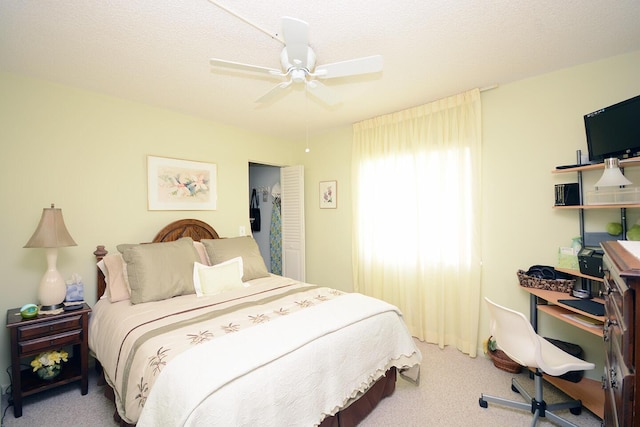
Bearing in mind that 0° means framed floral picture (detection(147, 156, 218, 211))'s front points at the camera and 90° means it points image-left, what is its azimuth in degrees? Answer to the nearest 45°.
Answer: approximately 315°

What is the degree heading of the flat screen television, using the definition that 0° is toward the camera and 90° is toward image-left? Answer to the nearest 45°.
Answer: approximately 45°

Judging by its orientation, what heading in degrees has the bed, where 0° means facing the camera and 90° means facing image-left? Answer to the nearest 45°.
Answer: approximately 315°

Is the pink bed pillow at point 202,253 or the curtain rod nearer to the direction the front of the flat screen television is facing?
the pink bed pillow

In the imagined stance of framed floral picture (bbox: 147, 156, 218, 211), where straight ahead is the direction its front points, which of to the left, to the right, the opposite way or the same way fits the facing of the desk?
to the right

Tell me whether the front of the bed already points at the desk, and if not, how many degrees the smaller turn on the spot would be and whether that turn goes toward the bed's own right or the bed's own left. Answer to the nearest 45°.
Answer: approximately 45° to the bed's own left

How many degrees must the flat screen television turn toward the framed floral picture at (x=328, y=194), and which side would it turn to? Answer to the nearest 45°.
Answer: approximately 45° to its right

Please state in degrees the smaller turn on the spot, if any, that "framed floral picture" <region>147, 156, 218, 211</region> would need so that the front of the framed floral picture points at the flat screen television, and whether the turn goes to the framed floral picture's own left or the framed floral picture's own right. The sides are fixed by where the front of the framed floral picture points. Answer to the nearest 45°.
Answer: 0° — it already faces it
